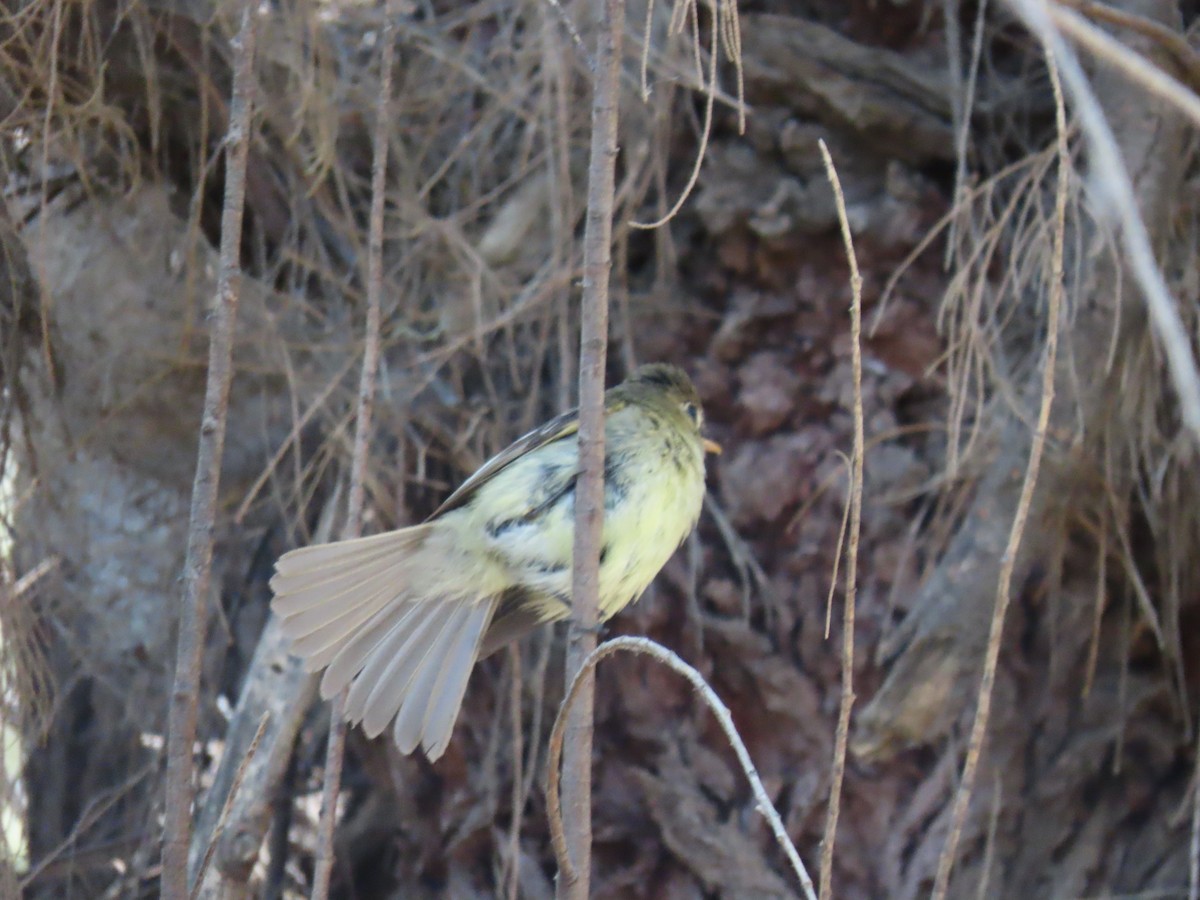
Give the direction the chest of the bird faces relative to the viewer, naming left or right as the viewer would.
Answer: facing away from the viewer and to the right of the viewer

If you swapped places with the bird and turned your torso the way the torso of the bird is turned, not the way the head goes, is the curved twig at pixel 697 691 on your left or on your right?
on your right
